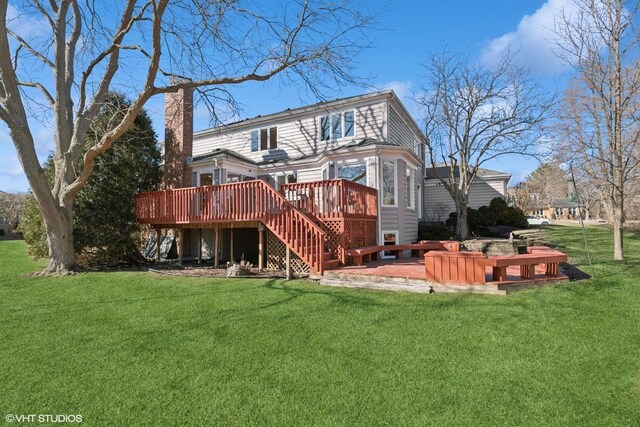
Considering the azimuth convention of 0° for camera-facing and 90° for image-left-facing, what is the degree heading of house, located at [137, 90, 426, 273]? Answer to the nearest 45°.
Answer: approximately 225°

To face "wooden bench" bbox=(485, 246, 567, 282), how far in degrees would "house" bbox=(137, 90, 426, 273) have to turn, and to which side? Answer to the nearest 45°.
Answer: approximately 90° to its right

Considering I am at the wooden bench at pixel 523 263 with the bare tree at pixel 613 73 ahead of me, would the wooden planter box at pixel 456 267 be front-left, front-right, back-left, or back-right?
back-left

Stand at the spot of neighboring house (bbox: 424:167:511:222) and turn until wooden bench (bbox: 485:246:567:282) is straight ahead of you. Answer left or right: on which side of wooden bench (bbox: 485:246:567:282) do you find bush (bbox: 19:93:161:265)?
right

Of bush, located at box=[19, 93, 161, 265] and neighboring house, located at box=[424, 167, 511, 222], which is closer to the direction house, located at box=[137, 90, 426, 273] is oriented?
the neighboring house

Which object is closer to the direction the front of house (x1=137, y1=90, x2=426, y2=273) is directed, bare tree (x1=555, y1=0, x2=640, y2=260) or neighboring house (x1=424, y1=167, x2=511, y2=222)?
the neighboring house

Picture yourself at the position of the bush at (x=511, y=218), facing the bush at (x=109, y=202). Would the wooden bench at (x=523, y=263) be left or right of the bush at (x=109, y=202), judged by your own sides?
left
